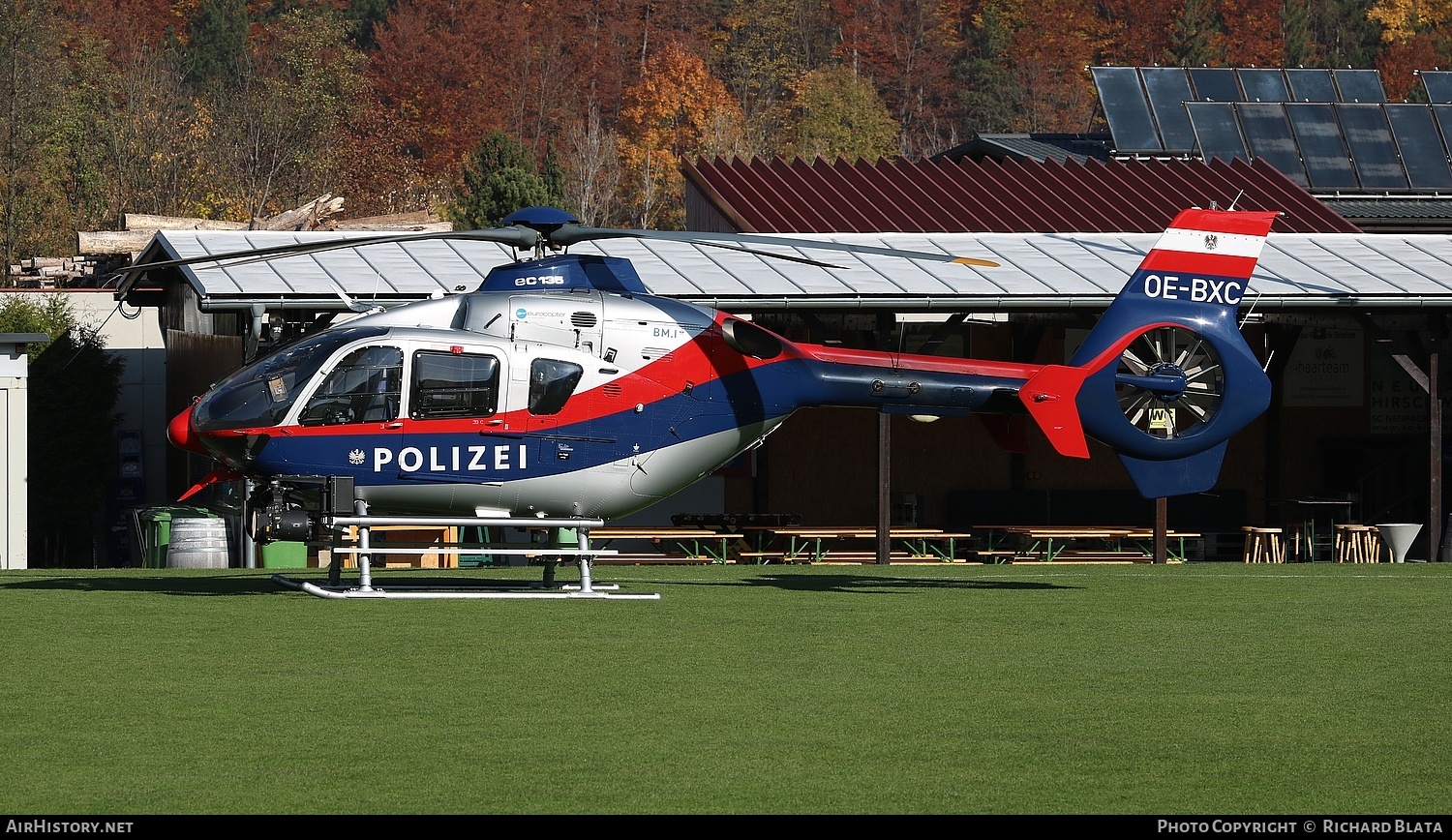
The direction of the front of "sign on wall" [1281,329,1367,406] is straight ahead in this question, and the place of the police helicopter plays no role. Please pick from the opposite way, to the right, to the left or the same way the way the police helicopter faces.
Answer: to the right

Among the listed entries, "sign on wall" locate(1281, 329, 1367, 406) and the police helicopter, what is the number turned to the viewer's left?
1

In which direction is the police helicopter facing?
to the viewer's left

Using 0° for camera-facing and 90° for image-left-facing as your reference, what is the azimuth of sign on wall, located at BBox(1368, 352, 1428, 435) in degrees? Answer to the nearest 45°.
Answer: approximately 0°

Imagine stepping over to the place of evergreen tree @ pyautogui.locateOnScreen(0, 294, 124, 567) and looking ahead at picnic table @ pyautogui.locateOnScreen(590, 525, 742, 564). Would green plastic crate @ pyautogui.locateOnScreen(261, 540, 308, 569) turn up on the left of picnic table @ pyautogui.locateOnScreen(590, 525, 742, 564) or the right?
right

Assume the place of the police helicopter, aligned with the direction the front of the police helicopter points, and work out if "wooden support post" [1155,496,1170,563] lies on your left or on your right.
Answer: on your right

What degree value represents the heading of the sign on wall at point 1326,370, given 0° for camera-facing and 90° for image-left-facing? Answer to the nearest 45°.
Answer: approximately 0°

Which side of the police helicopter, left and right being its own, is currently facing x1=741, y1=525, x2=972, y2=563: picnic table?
right

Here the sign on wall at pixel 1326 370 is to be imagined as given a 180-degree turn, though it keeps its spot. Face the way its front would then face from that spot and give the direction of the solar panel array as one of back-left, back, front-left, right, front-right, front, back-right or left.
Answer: front

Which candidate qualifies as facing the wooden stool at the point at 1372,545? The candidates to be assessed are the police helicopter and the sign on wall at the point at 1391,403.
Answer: the sign on wall

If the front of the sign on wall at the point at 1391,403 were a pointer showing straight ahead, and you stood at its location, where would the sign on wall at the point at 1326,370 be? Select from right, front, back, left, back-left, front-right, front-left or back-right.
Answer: front-right

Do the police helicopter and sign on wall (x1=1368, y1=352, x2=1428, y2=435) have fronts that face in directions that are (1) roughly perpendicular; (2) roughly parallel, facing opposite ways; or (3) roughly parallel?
roughly perpendicular

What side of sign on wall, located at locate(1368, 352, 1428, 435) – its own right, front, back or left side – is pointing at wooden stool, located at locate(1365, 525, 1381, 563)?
front

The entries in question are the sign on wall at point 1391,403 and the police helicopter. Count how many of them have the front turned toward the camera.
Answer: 1
